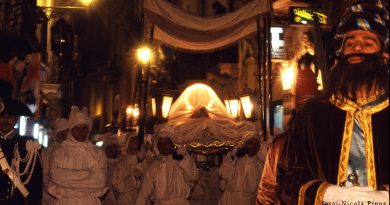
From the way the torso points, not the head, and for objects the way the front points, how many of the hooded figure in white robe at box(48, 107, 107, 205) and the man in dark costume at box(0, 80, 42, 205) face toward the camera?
2

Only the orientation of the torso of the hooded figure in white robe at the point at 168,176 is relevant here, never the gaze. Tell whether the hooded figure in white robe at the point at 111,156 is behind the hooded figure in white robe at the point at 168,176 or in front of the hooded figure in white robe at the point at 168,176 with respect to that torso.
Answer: behind

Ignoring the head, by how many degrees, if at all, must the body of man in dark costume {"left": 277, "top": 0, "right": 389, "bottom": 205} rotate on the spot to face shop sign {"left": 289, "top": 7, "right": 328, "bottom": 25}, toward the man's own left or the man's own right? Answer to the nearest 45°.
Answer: approximately 180°

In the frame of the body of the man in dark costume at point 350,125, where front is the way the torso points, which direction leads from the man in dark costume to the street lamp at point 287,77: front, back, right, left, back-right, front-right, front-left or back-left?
back

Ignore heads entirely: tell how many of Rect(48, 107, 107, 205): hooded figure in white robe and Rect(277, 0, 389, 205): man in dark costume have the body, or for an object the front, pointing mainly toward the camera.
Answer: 2

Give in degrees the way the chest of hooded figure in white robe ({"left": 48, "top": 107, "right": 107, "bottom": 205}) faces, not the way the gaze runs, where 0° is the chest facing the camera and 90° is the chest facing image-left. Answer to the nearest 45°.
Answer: approximately 0°
